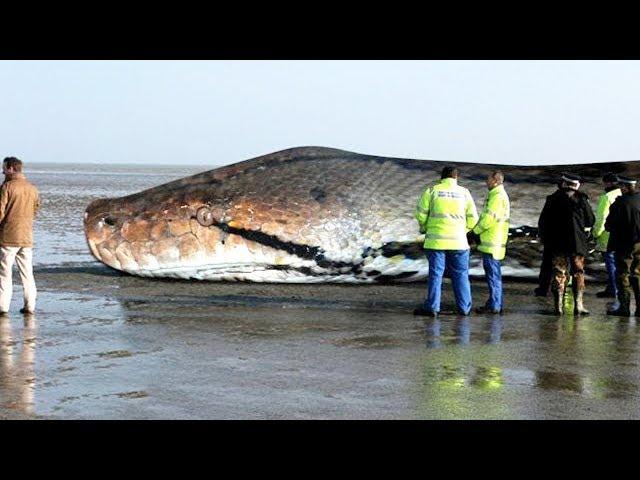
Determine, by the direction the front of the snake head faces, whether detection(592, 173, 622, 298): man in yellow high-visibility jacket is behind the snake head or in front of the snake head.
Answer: behind

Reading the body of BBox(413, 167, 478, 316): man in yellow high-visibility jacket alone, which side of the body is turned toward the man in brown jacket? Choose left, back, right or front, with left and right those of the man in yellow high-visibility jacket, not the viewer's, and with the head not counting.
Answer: left

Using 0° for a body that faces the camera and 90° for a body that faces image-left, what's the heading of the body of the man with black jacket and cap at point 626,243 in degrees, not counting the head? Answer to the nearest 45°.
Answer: approximately 135°

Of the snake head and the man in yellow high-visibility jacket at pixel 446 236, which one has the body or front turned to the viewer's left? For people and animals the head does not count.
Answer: the snake head

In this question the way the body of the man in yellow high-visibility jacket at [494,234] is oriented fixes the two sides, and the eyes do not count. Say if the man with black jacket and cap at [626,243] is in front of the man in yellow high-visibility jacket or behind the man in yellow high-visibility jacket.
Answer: behind

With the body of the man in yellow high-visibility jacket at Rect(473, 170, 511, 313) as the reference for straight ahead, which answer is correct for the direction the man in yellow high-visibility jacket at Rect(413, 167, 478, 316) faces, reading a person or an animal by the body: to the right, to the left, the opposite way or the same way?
to the right

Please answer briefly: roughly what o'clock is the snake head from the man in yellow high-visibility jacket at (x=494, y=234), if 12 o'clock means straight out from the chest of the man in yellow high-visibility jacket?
The snake head is roughly at 1 o'clock from the man in yellow high-visibility jacket.

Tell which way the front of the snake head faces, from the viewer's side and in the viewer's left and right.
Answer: facing to the left of the viewer

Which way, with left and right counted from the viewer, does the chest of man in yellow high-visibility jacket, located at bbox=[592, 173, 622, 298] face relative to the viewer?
facing to the left of the viewer

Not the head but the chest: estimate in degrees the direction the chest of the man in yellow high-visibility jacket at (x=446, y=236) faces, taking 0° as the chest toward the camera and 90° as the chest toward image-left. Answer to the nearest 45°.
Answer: approximately 180°

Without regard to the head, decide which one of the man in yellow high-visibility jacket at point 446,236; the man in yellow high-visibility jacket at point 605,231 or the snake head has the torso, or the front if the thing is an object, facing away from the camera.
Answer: the man in yellow high-visibility jacket at point 446,236
